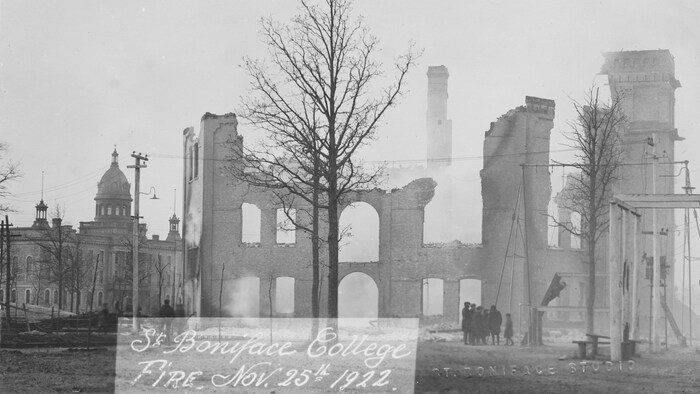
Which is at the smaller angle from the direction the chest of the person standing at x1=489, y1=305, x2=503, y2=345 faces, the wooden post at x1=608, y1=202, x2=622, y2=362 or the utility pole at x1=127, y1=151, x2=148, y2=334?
the utility pole

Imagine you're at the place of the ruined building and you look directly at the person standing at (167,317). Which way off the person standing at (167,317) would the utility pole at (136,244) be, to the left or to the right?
right

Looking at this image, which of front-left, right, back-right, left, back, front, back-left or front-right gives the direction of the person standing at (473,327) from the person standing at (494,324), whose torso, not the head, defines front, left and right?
left

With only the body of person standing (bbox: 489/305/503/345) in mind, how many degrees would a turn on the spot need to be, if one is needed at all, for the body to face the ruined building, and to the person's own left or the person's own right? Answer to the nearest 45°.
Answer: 0° — they already face it

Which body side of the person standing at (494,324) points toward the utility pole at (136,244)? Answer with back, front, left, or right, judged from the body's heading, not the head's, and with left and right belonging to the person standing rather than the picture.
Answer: left

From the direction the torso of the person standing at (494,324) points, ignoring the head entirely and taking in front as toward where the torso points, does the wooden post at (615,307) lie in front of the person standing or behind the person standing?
behind

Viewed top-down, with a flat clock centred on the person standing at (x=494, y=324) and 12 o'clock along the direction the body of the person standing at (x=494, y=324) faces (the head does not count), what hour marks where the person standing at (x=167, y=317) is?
the person standing at (x=167, y=317) is roughly at 8 o'clock from the person standing at (x=494, y=324).

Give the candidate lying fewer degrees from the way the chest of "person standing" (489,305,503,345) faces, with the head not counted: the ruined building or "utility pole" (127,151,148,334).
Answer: the ruined building

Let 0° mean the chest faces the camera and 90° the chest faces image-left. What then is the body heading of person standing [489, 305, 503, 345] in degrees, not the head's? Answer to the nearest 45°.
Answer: approximately 180°
